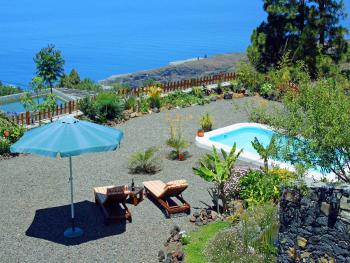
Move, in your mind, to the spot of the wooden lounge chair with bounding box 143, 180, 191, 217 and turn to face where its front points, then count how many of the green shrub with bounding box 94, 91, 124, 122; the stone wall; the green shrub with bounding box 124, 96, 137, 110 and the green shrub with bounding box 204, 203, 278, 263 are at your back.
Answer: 2

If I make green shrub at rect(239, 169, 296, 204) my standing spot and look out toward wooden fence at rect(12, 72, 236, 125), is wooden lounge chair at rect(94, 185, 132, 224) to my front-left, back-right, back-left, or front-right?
front-left

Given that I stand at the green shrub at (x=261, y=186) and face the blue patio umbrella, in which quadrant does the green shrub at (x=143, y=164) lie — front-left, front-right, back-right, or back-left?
front-right

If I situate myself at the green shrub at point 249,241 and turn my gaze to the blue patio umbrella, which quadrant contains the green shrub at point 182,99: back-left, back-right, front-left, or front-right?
front-right
